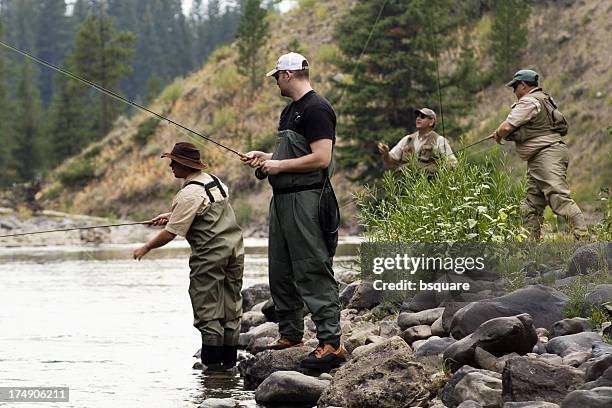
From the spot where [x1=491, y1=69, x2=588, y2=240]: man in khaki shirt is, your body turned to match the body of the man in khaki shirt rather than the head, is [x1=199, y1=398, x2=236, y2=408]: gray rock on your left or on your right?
on your left

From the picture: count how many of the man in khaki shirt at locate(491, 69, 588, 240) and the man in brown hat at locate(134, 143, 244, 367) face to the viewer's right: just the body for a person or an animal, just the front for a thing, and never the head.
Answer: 0

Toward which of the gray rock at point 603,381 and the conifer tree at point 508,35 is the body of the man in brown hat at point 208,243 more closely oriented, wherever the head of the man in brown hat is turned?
the conifer tree

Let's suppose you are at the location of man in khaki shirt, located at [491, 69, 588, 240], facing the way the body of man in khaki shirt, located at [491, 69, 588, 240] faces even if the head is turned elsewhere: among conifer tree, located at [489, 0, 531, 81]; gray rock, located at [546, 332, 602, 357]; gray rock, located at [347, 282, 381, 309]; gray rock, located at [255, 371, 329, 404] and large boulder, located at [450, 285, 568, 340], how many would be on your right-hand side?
1

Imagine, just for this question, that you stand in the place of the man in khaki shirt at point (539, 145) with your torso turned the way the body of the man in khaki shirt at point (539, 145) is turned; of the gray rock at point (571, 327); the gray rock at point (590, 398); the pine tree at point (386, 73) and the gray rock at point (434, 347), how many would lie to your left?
3

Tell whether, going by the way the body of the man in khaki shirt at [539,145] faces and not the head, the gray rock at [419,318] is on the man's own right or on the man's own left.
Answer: on the man's own left

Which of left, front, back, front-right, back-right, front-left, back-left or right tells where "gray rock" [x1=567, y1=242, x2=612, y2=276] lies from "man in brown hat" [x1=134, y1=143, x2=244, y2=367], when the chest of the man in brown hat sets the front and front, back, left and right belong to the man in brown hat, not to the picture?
back-right

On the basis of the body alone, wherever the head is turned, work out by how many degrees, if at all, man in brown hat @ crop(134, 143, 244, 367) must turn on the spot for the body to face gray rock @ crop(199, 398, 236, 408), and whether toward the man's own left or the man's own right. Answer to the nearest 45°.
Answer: approximately 135° to the man's own left

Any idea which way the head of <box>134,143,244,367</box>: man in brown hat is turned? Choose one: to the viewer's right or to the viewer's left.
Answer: to the viewer's left

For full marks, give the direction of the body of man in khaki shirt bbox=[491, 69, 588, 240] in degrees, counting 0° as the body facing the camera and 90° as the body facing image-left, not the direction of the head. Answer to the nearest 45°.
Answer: approximately 90°

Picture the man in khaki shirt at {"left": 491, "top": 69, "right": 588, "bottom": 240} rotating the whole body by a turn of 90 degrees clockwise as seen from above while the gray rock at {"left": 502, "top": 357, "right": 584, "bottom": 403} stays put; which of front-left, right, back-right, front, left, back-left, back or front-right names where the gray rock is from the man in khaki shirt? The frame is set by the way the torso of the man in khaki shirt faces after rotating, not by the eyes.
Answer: back

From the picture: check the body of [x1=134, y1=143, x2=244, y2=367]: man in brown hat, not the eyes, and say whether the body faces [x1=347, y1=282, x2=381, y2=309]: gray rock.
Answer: no

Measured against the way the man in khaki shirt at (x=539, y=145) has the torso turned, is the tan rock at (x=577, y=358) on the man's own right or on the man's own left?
on the man's own left

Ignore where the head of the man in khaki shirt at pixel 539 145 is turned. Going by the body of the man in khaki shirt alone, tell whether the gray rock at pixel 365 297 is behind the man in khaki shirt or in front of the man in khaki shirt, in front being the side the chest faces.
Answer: in front

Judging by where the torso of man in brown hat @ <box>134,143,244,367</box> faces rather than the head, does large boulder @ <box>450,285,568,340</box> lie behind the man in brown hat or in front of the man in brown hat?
behind

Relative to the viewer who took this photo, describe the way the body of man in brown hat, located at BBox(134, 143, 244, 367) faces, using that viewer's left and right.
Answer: facing away from the viewer and to the left of the viewer

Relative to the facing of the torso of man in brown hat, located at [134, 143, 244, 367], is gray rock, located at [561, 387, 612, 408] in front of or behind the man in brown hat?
behind

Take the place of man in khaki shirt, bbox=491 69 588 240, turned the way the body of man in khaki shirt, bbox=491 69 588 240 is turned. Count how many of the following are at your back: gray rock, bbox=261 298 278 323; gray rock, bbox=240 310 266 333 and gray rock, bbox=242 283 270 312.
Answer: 0
